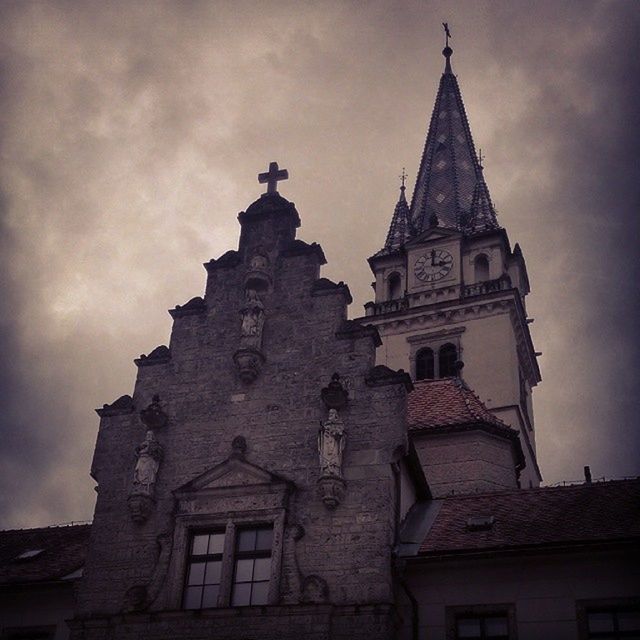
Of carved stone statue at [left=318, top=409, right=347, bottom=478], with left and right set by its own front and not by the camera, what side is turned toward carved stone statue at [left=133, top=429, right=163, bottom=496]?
right

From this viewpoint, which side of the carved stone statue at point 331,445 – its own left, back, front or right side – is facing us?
front

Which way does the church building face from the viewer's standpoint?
toward the camera
